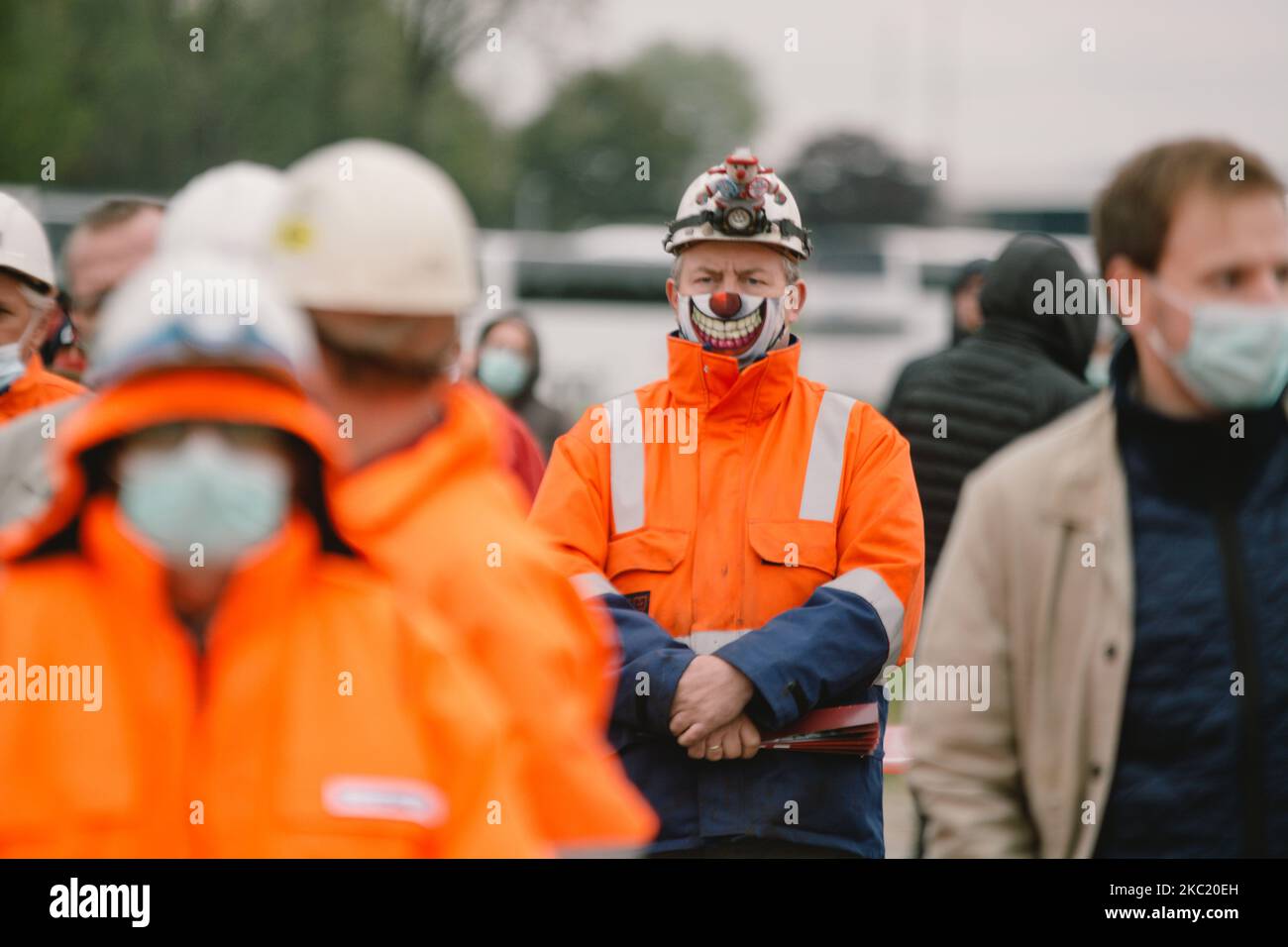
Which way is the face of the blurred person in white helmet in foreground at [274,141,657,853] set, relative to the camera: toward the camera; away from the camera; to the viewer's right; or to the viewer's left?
away from the camera

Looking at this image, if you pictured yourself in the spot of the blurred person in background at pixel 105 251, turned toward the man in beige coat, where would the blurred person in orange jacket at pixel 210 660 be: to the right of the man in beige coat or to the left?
right

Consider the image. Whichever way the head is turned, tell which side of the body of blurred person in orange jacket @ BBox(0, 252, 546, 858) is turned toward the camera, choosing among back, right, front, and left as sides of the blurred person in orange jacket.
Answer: front

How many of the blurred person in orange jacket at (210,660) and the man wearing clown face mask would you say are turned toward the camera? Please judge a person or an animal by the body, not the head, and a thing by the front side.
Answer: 2

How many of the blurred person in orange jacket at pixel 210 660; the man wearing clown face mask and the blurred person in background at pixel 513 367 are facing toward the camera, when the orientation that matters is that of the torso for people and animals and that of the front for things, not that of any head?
3

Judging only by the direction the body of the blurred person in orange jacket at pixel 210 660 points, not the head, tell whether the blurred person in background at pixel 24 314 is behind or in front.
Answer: behind

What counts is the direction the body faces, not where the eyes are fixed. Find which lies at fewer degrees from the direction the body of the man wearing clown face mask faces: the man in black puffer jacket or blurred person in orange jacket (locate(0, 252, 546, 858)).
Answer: the blurred person in orange jacket

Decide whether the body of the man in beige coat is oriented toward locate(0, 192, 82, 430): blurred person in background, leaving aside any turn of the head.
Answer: no

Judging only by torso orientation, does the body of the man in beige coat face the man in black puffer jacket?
no

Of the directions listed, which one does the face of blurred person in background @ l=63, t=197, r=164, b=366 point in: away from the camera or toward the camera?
toward the camera

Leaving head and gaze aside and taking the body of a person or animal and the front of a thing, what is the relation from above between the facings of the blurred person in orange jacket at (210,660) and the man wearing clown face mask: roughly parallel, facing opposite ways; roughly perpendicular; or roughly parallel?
roughly parallel

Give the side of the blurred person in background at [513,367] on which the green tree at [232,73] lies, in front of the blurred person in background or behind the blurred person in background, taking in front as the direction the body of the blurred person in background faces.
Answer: behind

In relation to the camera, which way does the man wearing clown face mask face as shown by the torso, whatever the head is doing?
toward the camera

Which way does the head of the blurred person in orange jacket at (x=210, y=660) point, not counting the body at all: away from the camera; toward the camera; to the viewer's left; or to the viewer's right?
toward the camera

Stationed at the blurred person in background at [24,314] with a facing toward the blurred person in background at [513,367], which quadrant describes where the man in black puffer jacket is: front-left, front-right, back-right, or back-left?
front-right

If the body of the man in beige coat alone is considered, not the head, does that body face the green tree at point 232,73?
no

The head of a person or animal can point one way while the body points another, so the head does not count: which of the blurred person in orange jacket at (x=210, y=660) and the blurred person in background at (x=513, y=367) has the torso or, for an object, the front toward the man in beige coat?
the blurred person in background at (x=513, y=367)

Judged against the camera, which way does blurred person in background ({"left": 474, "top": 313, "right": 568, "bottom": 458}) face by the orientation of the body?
toward the camera

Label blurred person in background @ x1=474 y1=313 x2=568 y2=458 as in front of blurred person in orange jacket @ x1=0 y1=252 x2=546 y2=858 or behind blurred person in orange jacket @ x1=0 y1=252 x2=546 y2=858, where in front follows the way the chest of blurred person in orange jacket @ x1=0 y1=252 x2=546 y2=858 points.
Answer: behind

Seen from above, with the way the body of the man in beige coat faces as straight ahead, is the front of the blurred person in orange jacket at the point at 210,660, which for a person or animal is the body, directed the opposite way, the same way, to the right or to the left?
the same way
